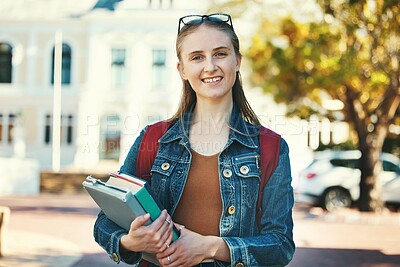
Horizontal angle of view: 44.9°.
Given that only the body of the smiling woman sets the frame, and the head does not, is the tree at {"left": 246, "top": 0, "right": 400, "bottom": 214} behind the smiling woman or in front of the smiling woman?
behind

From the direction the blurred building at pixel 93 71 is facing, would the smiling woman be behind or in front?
in front

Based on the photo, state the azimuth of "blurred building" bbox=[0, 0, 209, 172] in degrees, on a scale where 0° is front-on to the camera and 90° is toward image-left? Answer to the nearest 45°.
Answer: approximately 0°

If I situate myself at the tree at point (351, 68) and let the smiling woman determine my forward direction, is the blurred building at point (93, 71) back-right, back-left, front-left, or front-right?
back-right

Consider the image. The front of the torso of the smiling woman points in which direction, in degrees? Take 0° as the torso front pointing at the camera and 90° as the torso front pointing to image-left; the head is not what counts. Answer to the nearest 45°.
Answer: approximately 0°

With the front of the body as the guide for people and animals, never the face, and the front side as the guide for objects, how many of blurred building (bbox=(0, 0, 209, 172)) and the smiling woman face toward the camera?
2

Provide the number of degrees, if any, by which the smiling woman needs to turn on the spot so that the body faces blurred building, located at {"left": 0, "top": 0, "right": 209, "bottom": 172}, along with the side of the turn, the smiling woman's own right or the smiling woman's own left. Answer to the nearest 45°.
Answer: approximately 180°

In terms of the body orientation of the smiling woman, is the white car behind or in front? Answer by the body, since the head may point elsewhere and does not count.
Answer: behind
